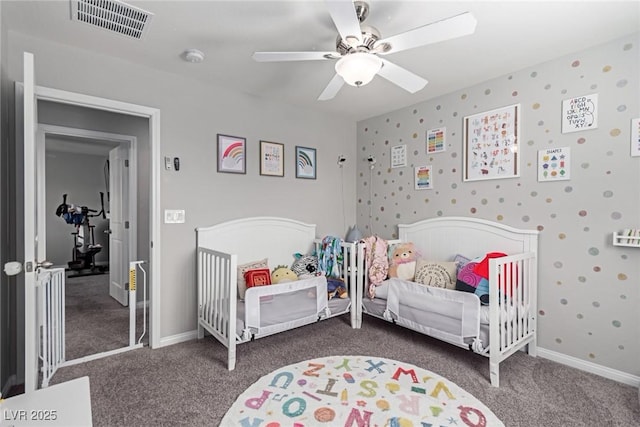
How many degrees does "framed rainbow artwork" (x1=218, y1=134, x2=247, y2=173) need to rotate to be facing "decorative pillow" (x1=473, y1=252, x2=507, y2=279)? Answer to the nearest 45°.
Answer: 0° — it already faces it

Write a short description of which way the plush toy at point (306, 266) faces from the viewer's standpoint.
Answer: facing the viewer and to the right of the viewer

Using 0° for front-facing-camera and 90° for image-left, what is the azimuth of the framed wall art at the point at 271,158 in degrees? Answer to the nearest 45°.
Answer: approximately 315°

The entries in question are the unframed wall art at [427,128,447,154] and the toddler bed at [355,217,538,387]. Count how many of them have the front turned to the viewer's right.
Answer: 0

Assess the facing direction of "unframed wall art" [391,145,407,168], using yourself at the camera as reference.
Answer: facing the viewer and to the left of the viewer

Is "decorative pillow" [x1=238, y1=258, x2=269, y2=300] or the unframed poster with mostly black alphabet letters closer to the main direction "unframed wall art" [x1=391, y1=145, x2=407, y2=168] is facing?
the decorative pillow

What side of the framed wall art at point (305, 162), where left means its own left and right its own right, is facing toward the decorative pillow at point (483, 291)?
front

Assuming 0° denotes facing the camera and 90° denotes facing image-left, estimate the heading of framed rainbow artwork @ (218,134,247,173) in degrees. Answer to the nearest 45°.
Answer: approximately 315°

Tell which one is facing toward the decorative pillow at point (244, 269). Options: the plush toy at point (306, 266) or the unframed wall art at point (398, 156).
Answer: the unframed wall art

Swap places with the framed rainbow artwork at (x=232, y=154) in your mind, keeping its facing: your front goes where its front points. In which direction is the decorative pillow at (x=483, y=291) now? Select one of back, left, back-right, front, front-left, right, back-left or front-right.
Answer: front

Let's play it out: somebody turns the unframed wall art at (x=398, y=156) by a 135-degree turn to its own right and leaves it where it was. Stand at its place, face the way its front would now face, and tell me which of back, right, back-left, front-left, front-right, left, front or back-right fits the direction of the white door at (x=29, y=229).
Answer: back-left
